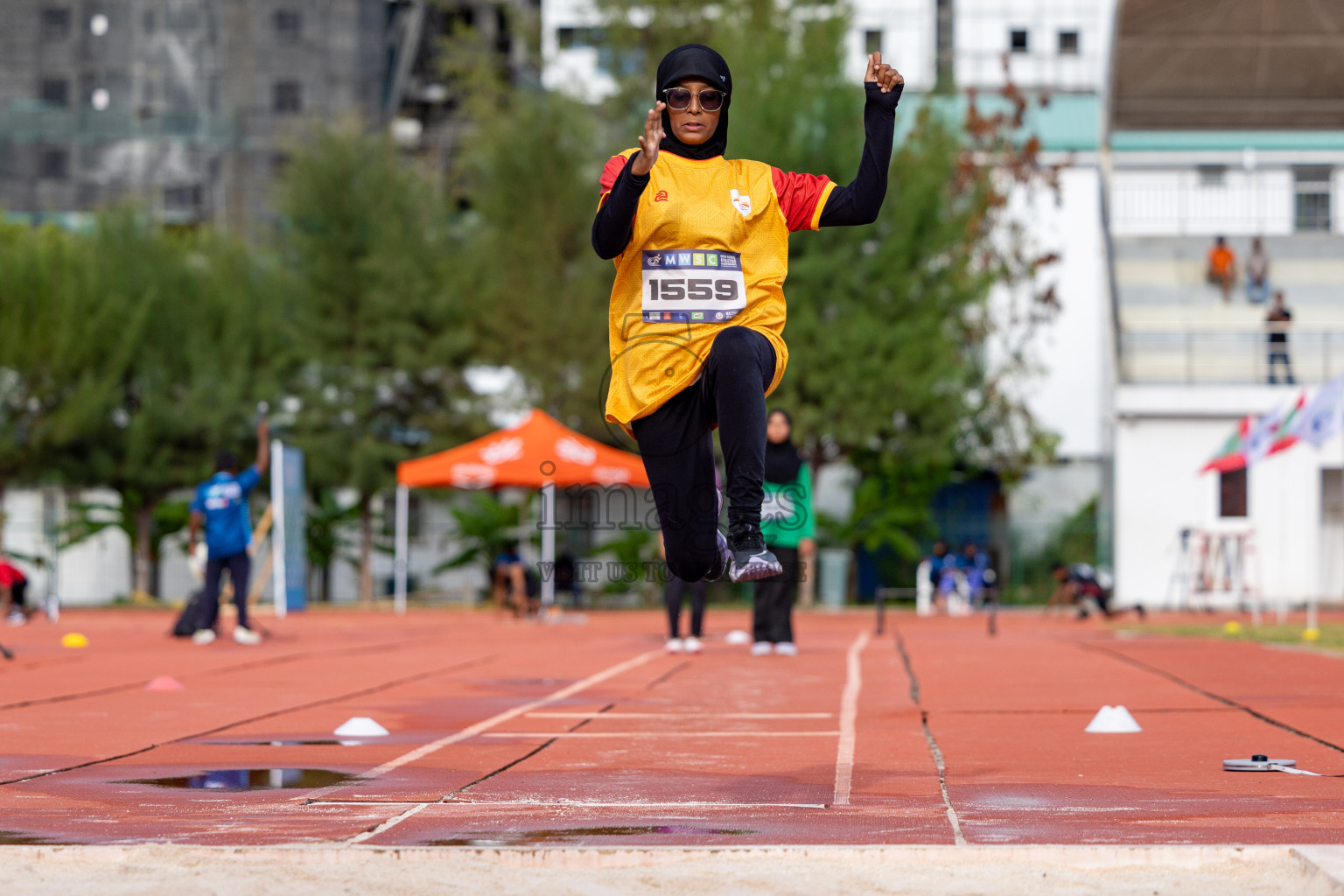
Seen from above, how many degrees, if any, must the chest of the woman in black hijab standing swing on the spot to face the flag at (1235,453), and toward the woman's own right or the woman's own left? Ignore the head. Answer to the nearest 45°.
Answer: approximately 135° to the woman's own left

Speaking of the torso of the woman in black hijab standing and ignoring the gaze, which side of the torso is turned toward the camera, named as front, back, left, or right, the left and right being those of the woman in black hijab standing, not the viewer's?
front

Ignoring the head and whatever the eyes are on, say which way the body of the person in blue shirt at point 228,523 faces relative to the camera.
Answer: away from the camera

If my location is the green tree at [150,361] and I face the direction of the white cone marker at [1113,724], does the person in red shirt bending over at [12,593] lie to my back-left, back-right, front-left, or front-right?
front-right

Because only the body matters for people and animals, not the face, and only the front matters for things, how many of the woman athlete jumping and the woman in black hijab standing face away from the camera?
0

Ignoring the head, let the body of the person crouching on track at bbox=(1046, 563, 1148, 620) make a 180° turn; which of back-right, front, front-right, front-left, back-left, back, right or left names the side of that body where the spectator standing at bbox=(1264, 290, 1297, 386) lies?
front-left

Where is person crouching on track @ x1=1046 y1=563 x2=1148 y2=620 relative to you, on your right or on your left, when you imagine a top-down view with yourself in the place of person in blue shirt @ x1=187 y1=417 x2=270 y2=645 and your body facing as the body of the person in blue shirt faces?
on your right

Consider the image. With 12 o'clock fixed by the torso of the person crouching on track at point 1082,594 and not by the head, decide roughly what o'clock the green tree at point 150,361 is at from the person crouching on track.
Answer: The green tree is roughly at 12 o'clock from the person crouching on track.

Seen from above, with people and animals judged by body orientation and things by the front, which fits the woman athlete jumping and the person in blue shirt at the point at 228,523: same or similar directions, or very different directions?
very different directions

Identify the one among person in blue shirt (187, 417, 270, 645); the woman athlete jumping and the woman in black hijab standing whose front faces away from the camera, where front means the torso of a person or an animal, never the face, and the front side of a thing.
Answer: the person in blue shirt

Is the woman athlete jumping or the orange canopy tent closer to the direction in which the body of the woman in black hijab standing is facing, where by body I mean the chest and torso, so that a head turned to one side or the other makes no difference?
the woman athlete jumping

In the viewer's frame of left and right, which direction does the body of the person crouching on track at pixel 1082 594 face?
facing to the left of the viewer

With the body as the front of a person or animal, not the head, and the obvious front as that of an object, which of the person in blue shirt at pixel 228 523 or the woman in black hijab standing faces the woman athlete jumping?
the woman in black hijab standing

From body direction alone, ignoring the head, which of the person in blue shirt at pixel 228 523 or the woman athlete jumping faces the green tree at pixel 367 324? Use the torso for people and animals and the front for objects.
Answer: the person in blue shirt

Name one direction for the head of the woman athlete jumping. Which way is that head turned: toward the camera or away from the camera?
toward the camera
